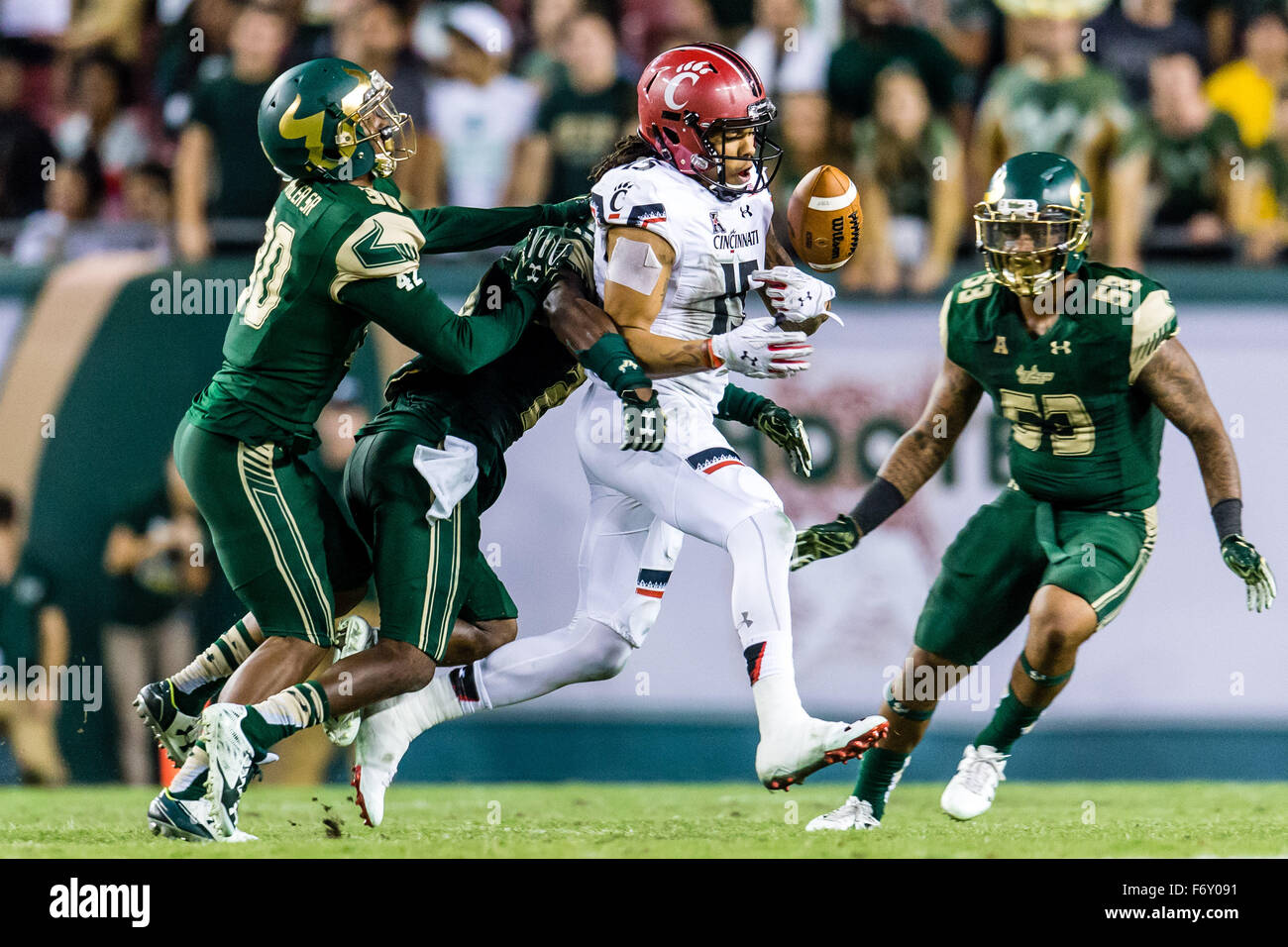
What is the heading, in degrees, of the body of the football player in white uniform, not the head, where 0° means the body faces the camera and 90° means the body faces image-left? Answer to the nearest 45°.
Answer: approximately 315°

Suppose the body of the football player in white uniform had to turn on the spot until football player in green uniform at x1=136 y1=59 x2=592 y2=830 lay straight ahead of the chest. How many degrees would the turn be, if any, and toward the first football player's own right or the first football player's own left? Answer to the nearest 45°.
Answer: approximately 135° to the first football player's own right

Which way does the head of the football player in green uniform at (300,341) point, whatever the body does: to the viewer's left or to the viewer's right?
to the viewer's right

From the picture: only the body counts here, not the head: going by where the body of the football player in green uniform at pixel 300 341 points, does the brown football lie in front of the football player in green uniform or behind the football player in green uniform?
in front

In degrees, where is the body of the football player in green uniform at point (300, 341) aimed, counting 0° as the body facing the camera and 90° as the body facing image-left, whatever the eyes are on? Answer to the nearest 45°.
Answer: approximately 270°

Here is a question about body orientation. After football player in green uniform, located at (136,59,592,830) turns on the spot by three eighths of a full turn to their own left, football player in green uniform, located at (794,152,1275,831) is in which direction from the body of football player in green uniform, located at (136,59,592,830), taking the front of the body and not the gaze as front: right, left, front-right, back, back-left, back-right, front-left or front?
back-right

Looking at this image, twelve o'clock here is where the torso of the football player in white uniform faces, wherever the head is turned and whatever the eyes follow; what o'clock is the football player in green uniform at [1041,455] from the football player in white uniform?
The football player in green uniform is roughly at 10 o'clock from the football player in white uniform.

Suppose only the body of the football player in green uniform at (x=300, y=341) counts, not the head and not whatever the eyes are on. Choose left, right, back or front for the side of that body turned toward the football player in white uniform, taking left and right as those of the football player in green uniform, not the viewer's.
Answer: front

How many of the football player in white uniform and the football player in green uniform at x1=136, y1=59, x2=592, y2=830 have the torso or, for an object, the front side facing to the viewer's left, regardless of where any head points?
0
